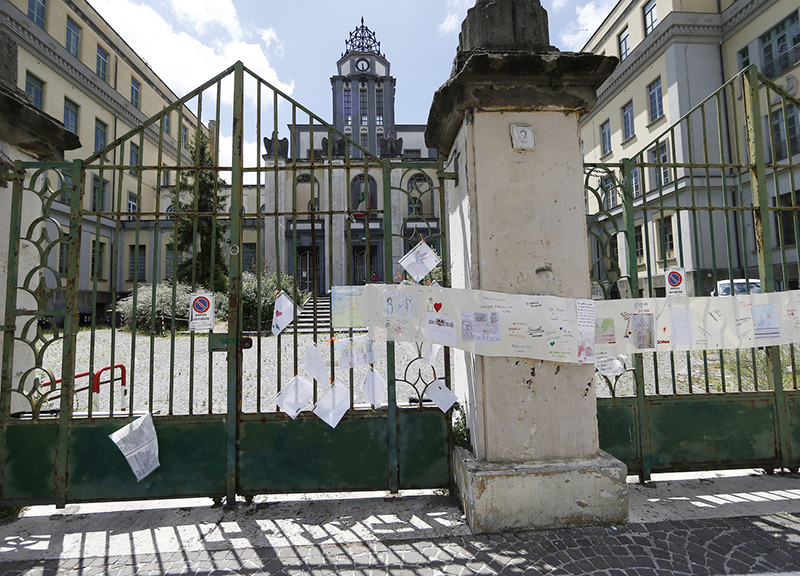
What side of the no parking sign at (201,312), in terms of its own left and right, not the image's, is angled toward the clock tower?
back

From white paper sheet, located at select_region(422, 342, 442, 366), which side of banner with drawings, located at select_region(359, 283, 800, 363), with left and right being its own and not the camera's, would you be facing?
right

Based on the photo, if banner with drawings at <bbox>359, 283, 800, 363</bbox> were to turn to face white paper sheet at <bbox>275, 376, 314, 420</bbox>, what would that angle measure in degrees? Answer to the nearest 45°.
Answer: approximately 90° to its right

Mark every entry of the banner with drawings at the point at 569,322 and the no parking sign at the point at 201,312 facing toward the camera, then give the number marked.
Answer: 2

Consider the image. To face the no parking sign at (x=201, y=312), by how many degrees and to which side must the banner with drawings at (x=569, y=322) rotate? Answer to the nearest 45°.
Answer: approximately 90° to its right

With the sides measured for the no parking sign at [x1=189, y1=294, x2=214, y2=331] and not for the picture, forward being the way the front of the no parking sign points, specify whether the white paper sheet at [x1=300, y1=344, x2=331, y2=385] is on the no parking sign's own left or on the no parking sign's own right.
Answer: on the no parking sign's own left

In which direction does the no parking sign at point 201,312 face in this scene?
toward the camera

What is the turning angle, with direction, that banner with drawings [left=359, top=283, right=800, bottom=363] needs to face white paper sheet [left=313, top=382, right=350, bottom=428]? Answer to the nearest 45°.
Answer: approximately 90° to its right

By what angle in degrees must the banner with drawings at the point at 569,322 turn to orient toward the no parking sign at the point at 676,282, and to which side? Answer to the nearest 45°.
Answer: approximately 135° to its left

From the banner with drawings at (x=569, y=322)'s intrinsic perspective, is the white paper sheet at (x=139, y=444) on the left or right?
on its right

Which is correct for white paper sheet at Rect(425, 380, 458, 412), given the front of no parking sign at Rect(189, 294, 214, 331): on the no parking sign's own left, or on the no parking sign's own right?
on the no parking sign's own left
